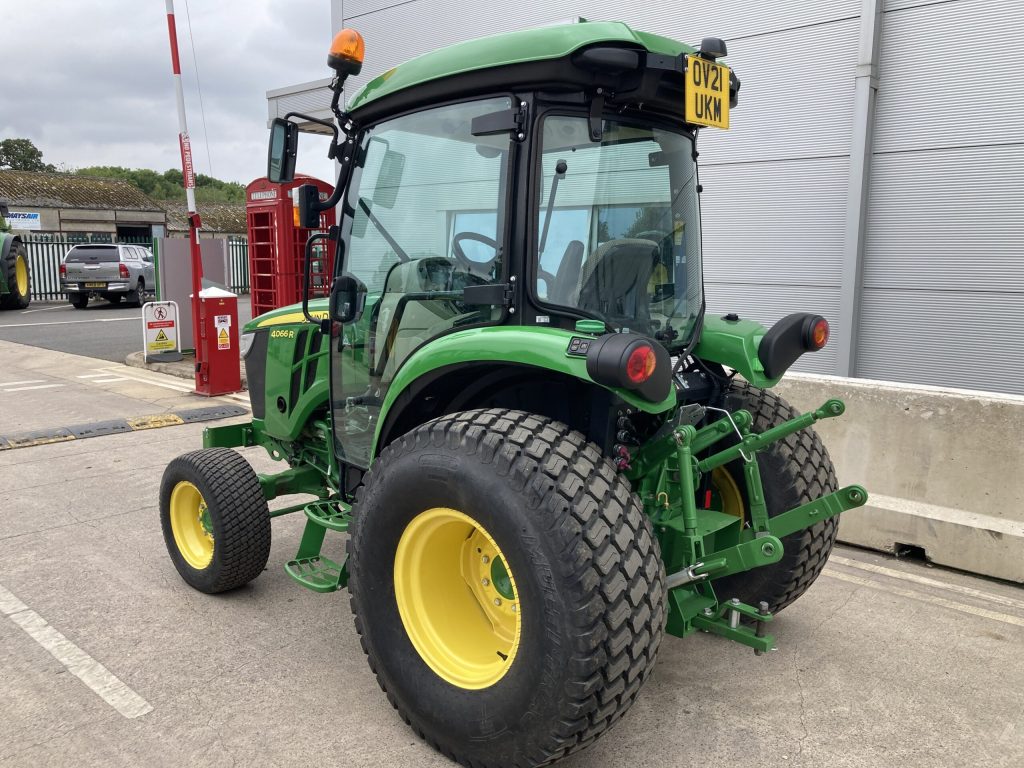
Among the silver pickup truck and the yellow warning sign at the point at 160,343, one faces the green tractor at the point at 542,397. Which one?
the yellow warning sign

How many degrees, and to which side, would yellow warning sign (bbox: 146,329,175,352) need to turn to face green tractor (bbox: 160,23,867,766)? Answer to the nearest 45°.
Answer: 0° — it already faces it

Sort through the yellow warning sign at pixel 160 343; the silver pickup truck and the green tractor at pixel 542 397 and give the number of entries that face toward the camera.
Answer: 1

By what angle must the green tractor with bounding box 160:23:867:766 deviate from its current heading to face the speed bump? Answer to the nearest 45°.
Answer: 0° — it already faces it

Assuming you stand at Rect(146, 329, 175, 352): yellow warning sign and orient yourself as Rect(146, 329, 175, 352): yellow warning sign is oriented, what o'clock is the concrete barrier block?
The concrete barrier block is roughly at 11 o'clock from the yellow warning sign.

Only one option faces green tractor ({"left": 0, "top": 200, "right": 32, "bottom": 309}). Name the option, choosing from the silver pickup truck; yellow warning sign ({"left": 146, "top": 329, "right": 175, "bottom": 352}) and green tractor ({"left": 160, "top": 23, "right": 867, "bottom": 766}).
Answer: green tractor ({"left": 160, "top": 23, "right": 867, "bottom": 766})

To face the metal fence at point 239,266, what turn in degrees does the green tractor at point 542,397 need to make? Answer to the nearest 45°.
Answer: approximately 45° to its right

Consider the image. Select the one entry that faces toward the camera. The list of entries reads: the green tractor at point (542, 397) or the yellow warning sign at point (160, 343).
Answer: the yellow warning sign

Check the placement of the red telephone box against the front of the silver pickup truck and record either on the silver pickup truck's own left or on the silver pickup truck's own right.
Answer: on the silver pickup truck's own right

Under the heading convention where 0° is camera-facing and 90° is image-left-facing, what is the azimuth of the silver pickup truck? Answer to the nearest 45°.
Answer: approximately 225°

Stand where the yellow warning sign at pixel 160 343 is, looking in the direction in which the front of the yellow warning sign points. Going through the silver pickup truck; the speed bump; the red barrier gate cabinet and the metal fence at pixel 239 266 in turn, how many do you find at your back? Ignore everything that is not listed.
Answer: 2

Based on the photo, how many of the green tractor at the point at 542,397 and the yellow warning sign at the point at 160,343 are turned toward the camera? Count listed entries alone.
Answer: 1

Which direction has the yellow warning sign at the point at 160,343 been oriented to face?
toward the camera
